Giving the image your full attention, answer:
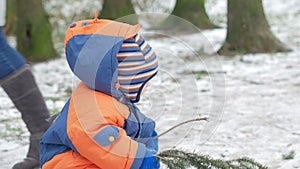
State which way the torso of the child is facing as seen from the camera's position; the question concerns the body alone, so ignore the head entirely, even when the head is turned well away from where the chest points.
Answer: to the viewer's right
